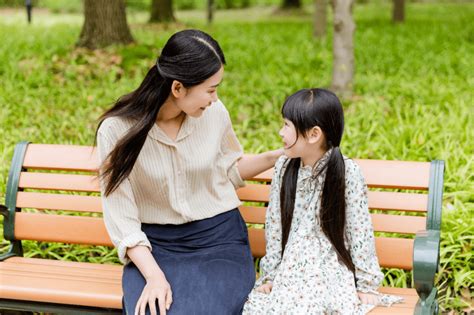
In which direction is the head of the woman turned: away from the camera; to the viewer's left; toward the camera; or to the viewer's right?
to the viewer's right

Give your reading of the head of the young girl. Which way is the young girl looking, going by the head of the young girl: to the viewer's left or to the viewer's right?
to the viewer's left

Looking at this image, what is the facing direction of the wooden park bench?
toward the camera
